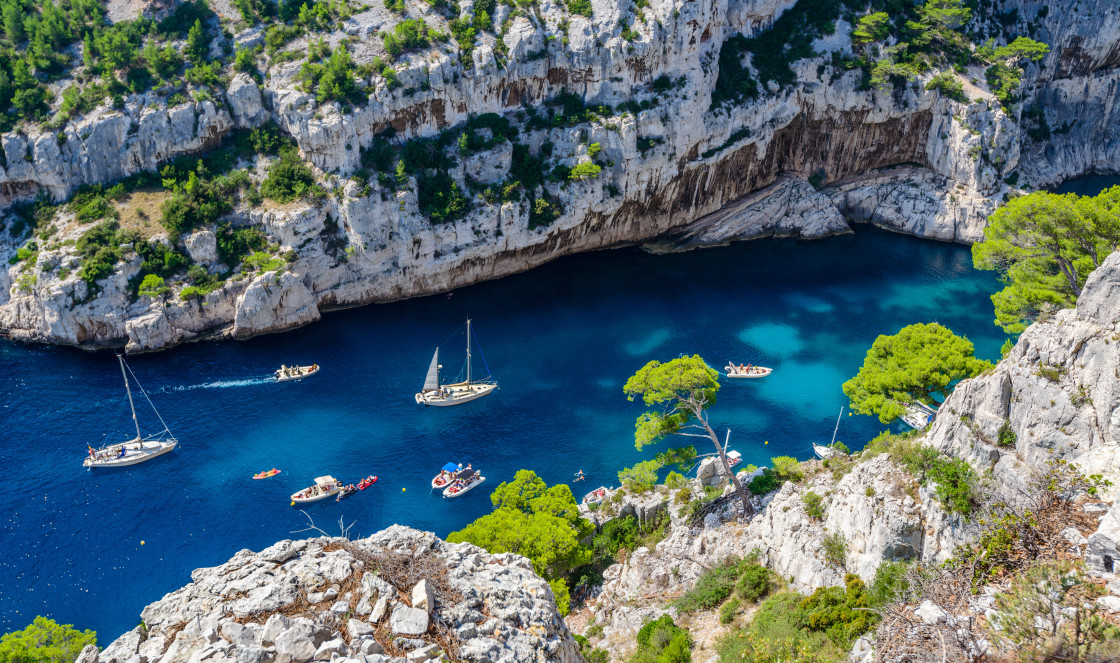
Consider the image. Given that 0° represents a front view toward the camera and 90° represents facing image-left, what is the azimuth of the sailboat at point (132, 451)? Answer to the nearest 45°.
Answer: approximately 270°

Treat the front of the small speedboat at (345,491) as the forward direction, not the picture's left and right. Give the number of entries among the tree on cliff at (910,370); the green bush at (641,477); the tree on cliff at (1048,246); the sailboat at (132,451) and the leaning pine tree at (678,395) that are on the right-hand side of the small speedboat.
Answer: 4

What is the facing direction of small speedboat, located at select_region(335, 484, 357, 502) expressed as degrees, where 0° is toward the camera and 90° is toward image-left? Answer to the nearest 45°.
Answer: approximately 225°

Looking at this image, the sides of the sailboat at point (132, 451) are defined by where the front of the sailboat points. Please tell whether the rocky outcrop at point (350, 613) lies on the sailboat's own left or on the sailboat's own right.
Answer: on the sailboat's own right

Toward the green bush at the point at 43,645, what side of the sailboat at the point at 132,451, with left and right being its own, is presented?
right

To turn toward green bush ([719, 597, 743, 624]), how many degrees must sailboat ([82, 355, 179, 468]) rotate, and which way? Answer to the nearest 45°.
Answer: approximately 45° to its right

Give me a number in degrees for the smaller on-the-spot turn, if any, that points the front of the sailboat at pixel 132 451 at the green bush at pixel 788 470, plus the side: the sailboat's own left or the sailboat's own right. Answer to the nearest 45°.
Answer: approximately 45° to the sailboat's own right

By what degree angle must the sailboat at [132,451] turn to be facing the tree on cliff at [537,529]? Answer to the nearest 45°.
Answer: approximately 45° to its right

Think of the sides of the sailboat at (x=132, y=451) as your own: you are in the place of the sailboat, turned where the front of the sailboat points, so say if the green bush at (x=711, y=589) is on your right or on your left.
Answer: on your right

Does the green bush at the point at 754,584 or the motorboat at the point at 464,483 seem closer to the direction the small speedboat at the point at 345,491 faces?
the motorboat

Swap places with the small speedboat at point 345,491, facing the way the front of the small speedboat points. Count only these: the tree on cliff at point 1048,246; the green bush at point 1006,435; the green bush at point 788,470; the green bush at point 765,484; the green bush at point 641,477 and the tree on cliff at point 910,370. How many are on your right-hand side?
6

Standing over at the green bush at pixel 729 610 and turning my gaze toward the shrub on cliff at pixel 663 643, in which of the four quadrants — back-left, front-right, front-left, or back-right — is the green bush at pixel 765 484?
back-right

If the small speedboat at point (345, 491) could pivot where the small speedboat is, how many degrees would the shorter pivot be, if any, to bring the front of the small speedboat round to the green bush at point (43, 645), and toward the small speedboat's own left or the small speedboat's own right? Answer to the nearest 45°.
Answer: approximately 180°

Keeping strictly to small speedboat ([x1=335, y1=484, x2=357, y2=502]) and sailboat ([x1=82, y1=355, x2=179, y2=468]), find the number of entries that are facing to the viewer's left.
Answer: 0
